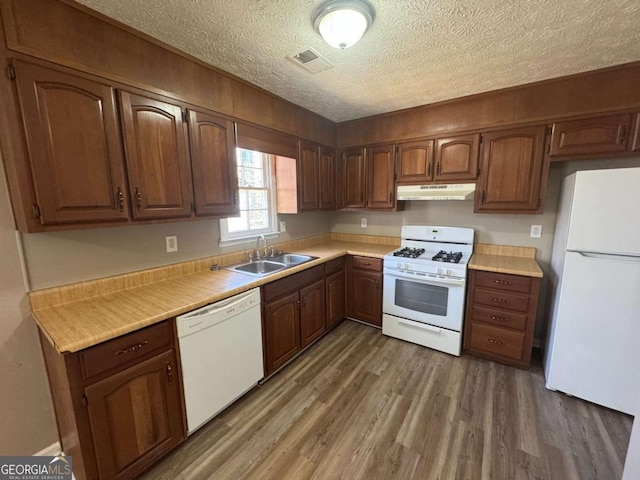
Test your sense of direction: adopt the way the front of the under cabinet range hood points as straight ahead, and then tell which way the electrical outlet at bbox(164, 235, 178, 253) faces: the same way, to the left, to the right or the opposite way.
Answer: to the left

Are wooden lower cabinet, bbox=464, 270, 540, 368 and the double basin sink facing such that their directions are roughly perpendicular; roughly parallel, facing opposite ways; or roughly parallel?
roughly perpendicular

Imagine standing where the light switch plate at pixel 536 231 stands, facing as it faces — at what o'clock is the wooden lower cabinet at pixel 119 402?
The wooden lower cabinet is roughly at 1 o'clock from the light switch plate.

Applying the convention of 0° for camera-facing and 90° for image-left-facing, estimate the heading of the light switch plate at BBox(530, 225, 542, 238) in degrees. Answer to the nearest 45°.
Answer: approximately 0°

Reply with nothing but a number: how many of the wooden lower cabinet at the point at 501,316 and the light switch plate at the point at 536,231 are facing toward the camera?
2

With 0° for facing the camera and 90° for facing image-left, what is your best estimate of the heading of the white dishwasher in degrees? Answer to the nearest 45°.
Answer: approximately 315°

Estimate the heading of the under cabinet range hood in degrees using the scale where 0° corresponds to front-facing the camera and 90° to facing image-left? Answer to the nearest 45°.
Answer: approximately 0°

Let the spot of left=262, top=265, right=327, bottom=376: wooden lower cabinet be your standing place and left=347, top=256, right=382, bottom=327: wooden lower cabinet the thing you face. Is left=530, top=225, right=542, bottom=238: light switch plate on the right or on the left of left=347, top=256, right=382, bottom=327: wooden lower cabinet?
right
